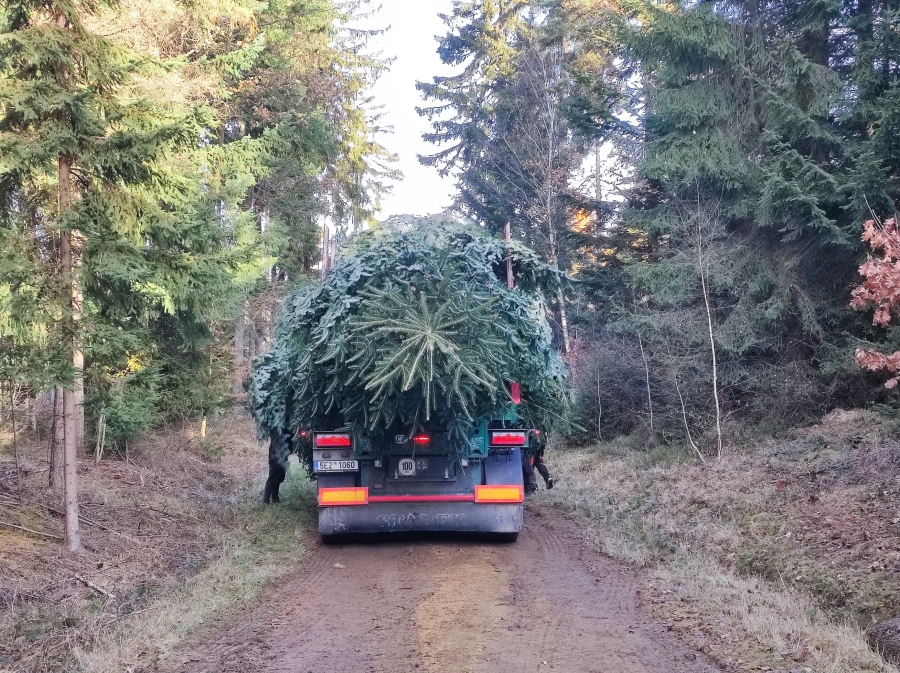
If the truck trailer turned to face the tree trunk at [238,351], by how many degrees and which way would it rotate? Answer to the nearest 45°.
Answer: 0° — it already faces it

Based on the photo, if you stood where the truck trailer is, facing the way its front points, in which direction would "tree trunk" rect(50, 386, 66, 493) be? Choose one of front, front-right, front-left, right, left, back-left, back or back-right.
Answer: left

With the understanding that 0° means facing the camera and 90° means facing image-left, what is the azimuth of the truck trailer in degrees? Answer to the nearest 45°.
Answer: approximately 180°

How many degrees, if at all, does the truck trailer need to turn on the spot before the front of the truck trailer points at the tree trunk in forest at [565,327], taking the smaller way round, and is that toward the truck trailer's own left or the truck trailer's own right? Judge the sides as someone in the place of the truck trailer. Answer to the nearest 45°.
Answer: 0° — it already faces it

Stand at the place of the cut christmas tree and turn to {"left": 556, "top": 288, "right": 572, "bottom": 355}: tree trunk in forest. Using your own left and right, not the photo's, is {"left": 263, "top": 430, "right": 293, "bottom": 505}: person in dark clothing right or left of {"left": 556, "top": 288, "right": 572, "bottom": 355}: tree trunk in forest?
left

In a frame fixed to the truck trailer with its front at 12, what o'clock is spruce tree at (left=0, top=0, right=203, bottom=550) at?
The spruce tree is roughly at 8 o'clock from the truck trailer.
